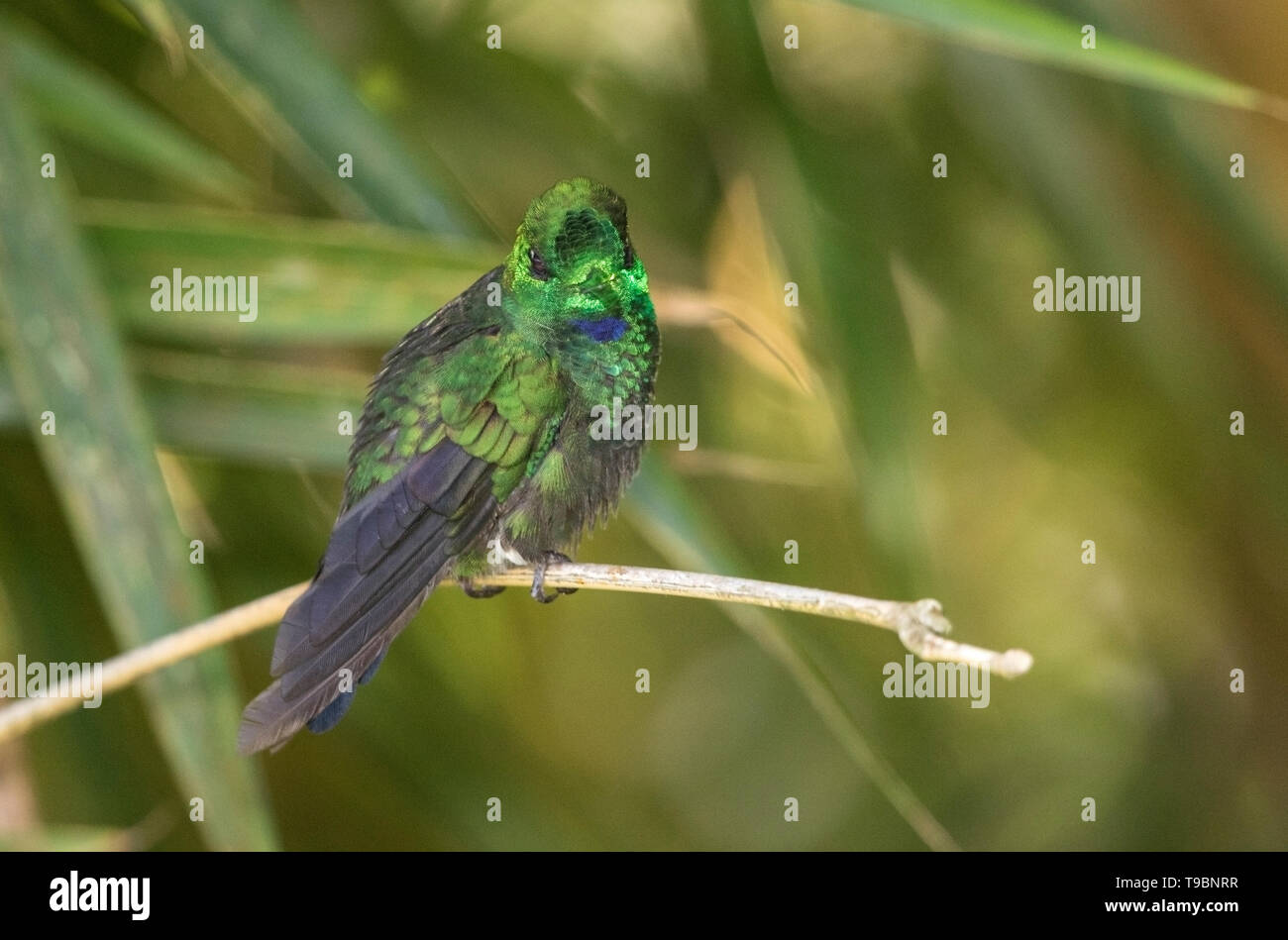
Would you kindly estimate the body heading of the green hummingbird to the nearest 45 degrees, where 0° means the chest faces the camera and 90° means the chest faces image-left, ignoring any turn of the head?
approximately 315°
